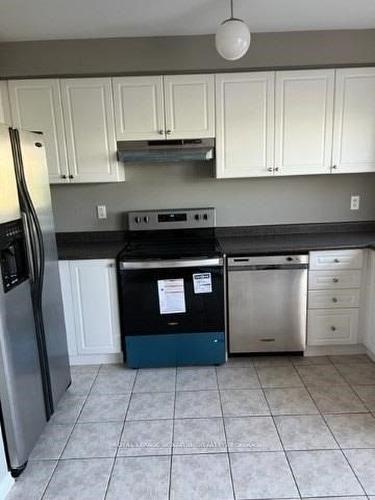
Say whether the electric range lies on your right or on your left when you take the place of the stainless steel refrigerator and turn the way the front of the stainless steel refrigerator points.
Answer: on your left

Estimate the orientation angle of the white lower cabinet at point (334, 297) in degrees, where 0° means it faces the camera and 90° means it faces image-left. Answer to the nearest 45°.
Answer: approximately 0°

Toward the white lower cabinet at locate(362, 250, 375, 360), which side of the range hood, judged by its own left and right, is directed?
left

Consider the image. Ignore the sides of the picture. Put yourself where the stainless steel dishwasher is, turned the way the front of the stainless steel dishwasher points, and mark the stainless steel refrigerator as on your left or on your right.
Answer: on your right

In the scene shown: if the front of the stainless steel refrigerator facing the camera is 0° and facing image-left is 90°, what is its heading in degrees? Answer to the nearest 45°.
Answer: approximately 315°

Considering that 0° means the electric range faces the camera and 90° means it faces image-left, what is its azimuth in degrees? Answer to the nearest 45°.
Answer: approximately 0°

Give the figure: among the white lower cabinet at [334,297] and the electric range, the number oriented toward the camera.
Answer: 2
